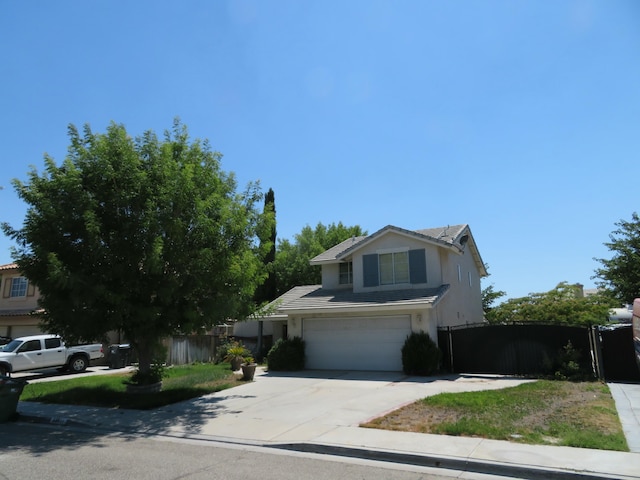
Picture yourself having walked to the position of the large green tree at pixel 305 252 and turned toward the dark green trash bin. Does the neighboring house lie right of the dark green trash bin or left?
right

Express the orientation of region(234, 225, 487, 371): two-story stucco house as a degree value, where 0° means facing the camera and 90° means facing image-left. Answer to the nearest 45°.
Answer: approximately 0°

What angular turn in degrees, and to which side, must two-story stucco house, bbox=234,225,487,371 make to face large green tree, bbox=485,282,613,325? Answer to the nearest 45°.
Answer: approximately 135° to its left

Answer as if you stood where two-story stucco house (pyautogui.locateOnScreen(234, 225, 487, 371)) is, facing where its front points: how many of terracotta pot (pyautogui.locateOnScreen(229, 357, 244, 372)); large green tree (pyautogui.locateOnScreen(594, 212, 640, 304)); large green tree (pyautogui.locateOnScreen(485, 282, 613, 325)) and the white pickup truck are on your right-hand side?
2

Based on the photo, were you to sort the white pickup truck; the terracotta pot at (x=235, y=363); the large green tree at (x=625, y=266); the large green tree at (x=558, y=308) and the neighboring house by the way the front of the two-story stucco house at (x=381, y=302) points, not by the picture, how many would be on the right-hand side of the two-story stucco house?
3

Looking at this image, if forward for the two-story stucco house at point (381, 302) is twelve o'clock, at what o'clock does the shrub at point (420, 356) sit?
The shrub is roughly at 11 o'clock from the two-story stucco house.

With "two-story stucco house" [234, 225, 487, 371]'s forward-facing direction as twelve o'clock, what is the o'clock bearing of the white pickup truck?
The white pickup truck is roughly at 3 o'clock from the two-story stucco house.

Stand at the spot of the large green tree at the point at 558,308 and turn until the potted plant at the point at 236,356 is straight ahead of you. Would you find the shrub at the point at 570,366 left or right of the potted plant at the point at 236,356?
left

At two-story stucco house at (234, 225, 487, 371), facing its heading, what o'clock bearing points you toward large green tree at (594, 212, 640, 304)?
The large green tree is roughly at 8 o'clock from the two-story stucco house.

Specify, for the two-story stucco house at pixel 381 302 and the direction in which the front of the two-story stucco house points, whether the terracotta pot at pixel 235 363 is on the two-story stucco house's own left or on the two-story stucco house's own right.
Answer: on the two-story stucco house's own right

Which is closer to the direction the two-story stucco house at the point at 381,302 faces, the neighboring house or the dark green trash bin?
the dark green trash bin

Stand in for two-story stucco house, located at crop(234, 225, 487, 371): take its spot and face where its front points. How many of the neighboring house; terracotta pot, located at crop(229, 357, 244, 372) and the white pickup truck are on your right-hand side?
3

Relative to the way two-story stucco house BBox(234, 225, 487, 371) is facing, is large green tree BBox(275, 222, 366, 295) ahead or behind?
behind
